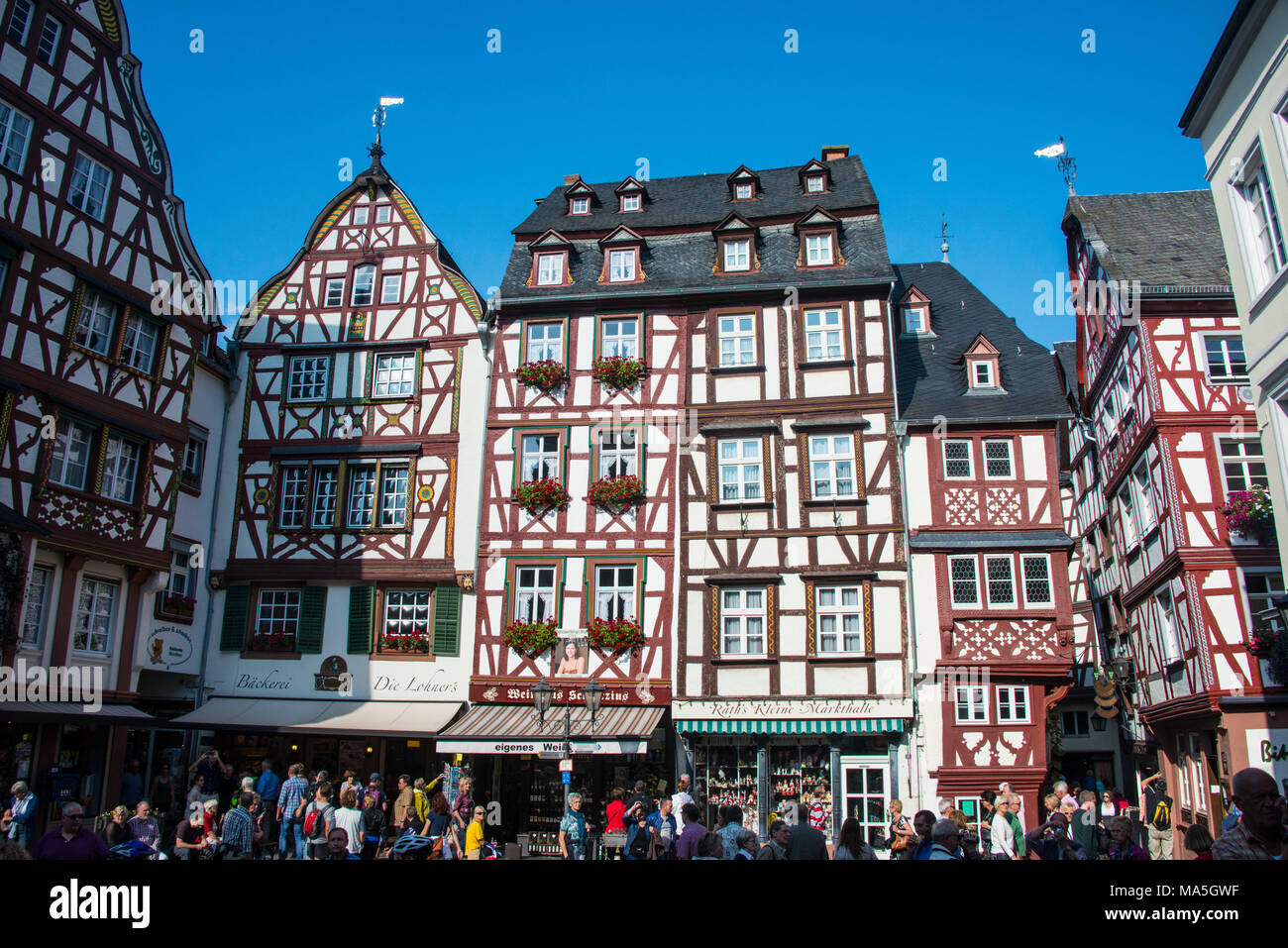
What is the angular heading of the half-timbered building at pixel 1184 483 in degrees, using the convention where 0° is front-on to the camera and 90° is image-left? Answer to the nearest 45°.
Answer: approximately 45°

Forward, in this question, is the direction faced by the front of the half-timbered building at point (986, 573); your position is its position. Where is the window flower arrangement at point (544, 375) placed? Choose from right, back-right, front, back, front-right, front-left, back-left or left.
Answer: right

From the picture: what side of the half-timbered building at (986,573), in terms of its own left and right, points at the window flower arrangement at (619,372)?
right

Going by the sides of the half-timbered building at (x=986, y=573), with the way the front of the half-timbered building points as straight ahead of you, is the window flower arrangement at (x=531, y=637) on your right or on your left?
on your right

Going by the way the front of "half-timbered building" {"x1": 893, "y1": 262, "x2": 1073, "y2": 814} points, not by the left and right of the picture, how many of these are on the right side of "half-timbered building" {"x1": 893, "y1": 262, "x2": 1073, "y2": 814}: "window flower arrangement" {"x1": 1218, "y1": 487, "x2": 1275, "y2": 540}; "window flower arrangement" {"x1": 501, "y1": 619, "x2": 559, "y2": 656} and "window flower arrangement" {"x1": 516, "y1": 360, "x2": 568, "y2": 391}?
2

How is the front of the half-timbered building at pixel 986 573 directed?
toward the camera

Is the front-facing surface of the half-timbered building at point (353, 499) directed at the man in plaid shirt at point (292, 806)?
yes

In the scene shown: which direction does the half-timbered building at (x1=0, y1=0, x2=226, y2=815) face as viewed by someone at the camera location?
facing the viewer and to the right of the viewer

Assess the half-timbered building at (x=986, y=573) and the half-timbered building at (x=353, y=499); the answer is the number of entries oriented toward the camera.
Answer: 2

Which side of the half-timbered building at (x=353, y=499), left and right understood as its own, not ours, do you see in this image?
front

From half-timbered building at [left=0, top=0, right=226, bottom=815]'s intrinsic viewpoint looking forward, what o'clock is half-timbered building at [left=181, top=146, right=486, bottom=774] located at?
half-timbered building at [left=181, top=146, right=486, bottom=774] is roughly at 10 o'clock from half-timbered building at [left=0, top=0, right=226, bottom=815].

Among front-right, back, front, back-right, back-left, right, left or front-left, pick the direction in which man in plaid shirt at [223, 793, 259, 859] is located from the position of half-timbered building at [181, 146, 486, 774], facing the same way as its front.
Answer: front

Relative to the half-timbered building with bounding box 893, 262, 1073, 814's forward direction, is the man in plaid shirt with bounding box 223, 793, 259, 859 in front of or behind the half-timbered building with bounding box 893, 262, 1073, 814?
in front

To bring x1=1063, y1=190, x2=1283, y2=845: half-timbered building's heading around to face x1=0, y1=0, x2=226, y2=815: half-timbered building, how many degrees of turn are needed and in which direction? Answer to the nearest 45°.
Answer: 0° — it already faces it

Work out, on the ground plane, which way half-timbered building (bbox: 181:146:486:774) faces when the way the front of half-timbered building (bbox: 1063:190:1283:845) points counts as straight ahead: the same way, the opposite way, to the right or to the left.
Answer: to the left

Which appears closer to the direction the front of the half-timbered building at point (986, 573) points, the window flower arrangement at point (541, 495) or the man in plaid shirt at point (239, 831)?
the man in plaid shirt

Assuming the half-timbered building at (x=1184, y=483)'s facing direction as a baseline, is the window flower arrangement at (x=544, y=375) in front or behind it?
in front

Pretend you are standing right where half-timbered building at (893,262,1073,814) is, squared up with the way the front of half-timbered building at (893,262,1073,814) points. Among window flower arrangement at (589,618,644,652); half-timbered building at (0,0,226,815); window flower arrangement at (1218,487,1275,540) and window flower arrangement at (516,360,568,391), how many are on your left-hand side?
1
